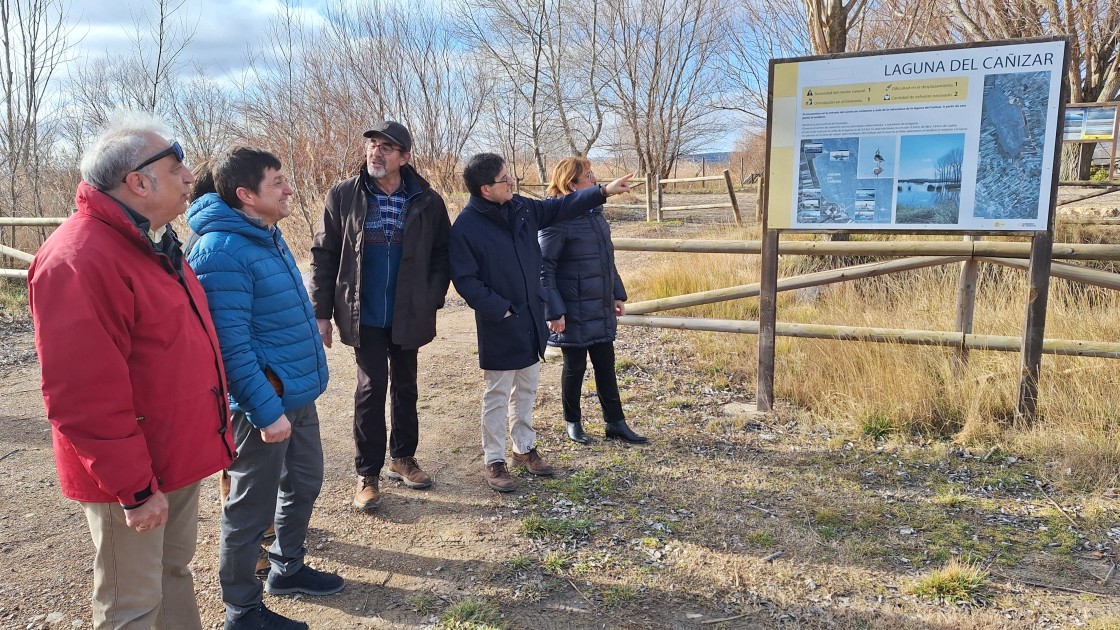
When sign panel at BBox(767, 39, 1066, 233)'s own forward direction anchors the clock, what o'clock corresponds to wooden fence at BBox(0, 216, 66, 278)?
The wooden fence is roughly at 3 o'clock from the sign panel.

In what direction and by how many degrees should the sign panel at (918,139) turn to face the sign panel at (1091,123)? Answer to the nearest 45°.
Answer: approximately 180°

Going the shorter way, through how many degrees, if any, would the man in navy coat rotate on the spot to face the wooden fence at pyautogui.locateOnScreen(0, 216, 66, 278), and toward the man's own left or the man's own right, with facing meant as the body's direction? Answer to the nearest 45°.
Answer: approximately 180°

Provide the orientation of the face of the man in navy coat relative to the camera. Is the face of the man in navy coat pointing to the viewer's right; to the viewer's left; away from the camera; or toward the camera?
to the viewer's right

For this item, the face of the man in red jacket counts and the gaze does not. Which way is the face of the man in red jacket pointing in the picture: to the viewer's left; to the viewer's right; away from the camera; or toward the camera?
to the viewer's right

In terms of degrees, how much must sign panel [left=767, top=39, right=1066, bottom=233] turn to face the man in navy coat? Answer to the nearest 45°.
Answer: approximately 45° to its right

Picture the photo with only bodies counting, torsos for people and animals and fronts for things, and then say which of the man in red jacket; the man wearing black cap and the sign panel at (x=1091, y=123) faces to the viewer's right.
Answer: the man in red jacket

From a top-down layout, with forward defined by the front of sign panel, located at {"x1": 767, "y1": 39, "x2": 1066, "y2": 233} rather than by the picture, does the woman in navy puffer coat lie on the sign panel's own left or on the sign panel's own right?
on the sign panel's own right
